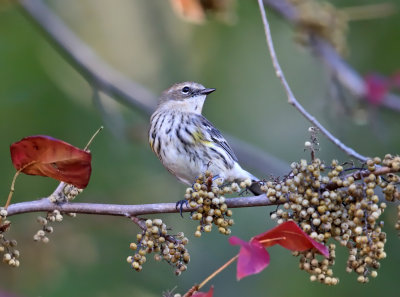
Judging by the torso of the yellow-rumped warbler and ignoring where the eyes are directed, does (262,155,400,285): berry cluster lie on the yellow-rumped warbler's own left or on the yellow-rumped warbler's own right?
on the yellow-rumped warbler's own left

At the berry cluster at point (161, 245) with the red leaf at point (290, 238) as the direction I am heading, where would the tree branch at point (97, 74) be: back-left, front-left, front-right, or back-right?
back-left

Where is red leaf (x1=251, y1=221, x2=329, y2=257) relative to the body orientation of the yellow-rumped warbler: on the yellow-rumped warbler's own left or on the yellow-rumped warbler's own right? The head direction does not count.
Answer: on the yellow-rumped warbler's own left

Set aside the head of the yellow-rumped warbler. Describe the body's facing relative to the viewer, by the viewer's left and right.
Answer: facing the viewer and to the left of the viewer

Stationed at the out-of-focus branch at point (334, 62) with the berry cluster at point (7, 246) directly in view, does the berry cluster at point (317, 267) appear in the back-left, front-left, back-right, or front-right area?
front-left

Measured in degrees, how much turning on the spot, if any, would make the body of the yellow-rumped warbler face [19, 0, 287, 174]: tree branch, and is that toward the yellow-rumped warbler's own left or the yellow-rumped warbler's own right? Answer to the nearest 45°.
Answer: approximately 90° to the yellow-rumped warbler's own right
